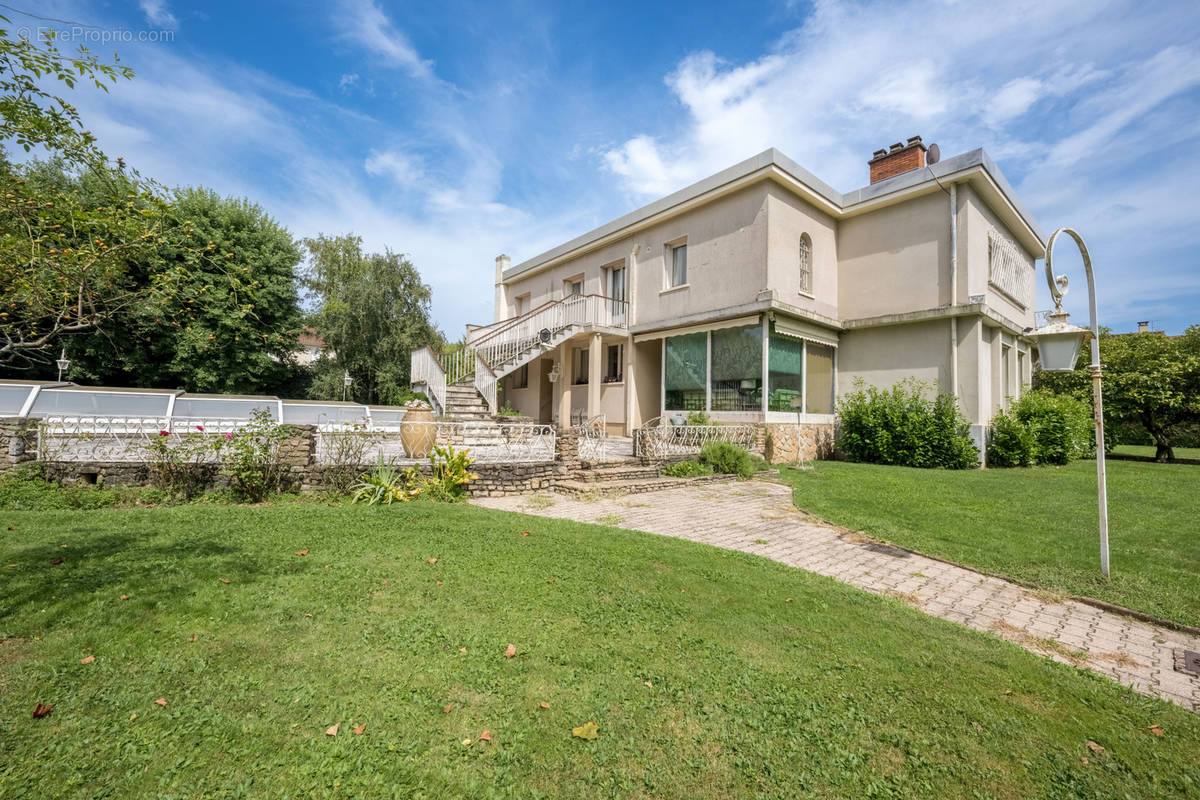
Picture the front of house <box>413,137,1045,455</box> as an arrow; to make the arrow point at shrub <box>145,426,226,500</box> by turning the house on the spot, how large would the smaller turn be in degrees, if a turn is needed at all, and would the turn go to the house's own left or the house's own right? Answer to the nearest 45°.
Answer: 0° — it already faces it

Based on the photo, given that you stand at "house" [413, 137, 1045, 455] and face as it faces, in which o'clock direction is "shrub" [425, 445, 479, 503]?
The shrub is roughly at 12 o'clock from the house.

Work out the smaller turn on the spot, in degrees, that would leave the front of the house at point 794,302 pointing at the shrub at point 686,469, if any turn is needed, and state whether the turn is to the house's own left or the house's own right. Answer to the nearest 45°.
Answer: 0° — it already faces it

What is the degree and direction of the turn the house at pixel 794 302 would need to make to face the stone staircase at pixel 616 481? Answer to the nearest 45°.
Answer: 0° — it already faces it

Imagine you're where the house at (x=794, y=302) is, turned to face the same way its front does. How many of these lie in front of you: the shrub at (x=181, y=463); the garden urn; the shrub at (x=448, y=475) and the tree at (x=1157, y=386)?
3

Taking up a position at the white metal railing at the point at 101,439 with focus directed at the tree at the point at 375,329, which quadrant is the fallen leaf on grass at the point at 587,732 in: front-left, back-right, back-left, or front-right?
back-right

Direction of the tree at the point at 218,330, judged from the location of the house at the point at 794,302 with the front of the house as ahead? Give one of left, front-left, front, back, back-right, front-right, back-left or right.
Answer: front-right

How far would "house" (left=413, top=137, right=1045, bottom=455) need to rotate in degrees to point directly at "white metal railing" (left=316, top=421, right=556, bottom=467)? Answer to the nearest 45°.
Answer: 0° — it already faces it

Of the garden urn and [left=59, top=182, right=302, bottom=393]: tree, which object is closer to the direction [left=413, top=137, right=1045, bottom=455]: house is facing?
the garden urn

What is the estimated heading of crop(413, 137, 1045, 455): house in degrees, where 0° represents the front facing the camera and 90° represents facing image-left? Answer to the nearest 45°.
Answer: approximately 45°

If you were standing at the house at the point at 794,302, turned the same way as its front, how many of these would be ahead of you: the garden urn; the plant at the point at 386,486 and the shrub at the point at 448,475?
3

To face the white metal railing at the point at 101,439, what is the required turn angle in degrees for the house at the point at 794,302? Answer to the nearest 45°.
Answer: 0° — it already faces it

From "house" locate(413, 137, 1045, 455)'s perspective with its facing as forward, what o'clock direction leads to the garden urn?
The garden urn is roughly at 12 o'clock from the house.
